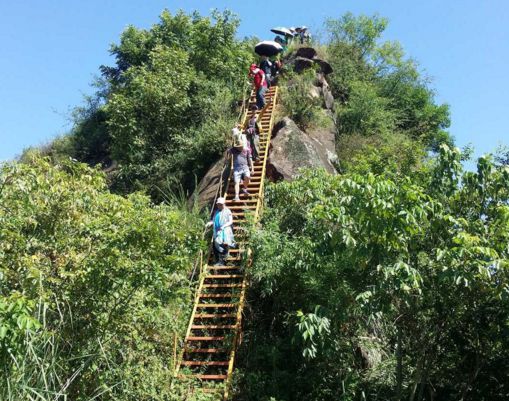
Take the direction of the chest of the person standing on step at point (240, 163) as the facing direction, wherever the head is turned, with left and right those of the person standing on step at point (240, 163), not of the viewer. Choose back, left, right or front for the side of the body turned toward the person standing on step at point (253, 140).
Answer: back

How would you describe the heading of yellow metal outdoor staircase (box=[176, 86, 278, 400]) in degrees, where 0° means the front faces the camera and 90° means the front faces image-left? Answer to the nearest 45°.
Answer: approximately 0°

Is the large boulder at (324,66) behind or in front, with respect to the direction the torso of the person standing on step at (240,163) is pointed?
behind

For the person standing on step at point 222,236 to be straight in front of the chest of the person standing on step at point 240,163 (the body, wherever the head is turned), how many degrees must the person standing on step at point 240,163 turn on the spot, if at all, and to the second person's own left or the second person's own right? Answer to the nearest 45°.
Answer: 0° — they already face them

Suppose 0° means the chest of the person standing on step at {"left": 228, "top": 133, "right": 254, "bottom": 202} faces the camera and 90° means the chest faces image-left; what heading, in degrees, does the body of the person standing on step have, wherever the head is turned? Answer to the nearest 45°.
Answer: approximately 0°
